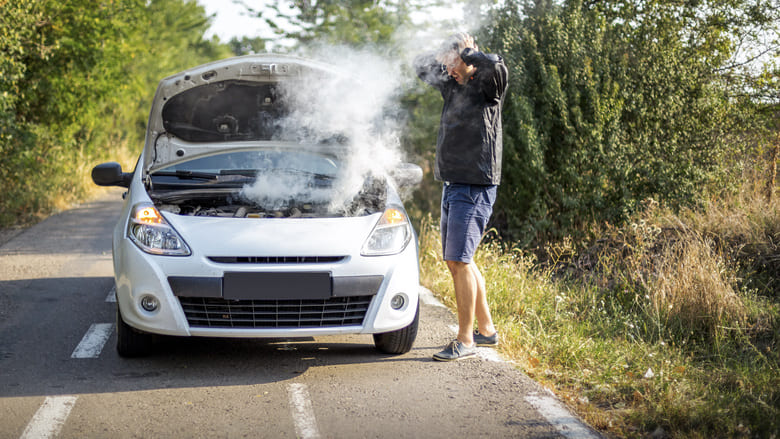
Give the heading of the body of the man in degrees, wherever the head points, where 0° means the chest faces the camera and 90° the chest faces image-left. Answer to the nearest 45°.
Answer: approximately 45°

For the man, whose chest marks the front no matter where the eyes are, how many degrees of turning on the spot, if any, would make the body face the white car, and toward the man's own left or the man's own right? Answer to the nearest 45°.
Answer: approximately 45° to the man's own right

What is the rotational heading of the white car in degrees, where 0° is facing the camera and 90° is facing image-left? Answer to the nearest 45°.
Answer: approximately 0°

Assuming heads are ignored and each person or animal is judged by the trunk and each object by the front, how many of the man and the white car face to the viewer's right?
0
